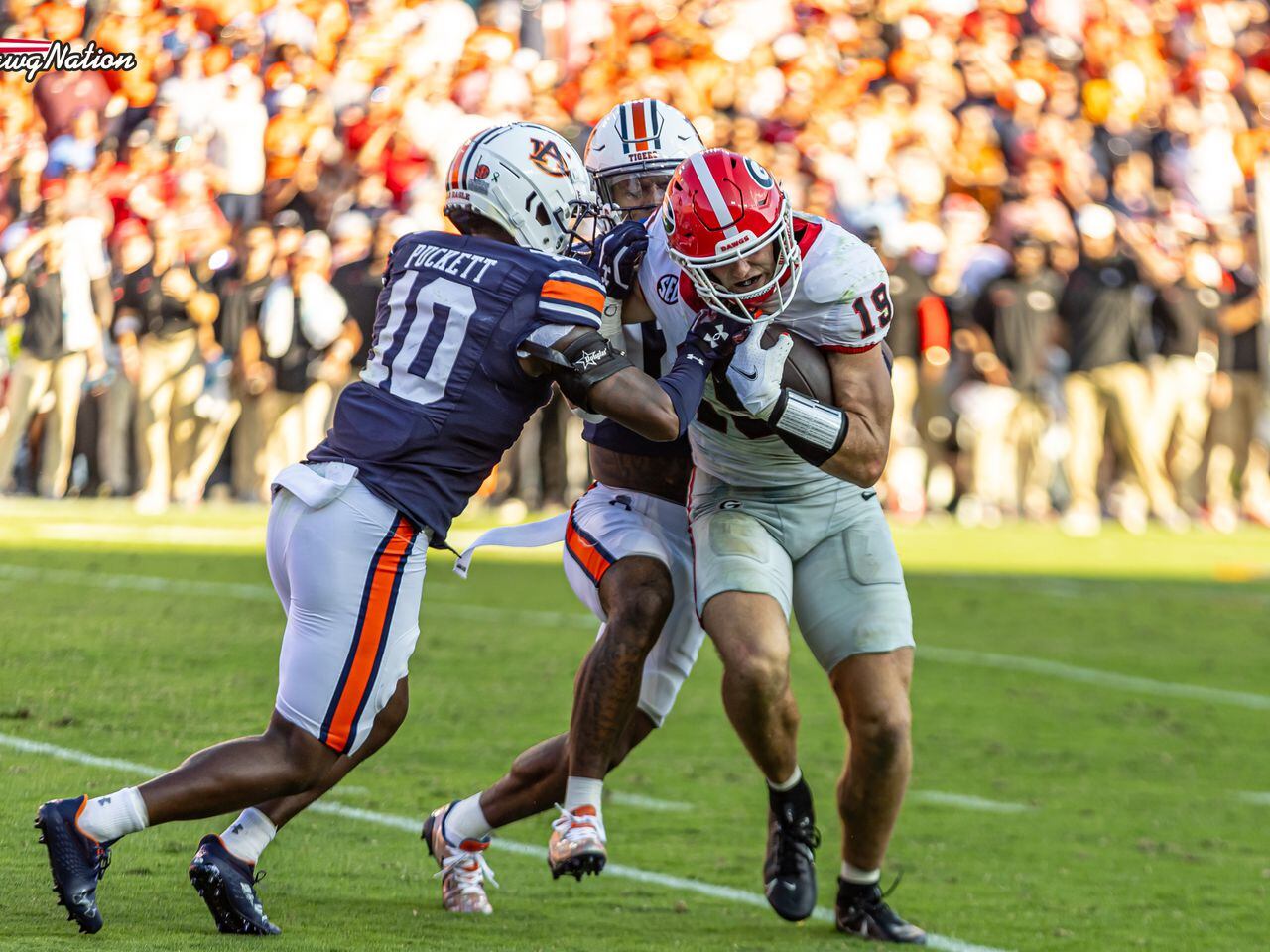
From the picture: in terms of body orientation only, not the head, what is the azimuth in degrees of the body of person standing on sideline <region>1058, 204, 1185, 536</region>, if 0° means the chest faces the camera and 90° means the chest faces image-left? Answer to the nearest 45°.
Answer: approximately 0°

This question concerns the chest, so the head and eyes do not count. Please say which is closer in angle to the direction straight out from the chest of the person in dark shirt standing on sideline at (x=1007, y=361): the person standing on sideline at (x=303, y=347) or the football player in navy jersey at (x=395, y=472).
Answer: the football player in navy jersey

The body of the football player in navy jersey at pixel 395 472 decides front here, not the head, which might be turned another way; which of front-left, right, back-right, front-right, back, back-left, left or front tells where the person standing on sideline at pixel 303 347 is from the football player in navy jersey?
front-left

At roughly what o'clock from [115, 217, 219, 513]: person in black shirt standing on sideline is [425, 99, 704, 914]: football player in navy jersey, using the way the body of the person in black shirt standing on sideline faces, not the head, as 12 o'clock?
The football player in navy jersey is roughly at 12 o'clock from the person in black shirt standing on sideline.

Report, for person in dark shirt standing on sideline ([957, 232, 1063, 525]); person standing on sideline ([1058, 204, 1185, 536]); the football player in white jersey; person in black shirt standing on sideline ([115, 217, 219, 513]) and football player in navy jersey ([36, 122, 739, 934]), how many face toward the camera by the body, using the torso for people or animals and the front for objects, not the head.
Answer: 4

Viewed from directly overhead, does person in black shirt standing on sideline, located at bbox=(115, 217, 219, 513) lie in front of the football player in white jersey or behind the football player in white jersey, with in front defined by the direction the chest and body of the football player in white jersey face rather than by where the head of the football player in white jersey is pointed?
behind

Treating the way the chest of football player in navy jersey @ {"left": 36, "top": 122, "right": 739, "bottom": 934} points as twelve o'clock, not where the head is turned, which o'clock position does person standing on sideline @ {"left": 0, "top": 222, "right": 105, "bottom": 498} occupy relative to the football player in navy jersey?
The person standing on sideline is roughly at 10 o'clock from the football player in navy jersey.
